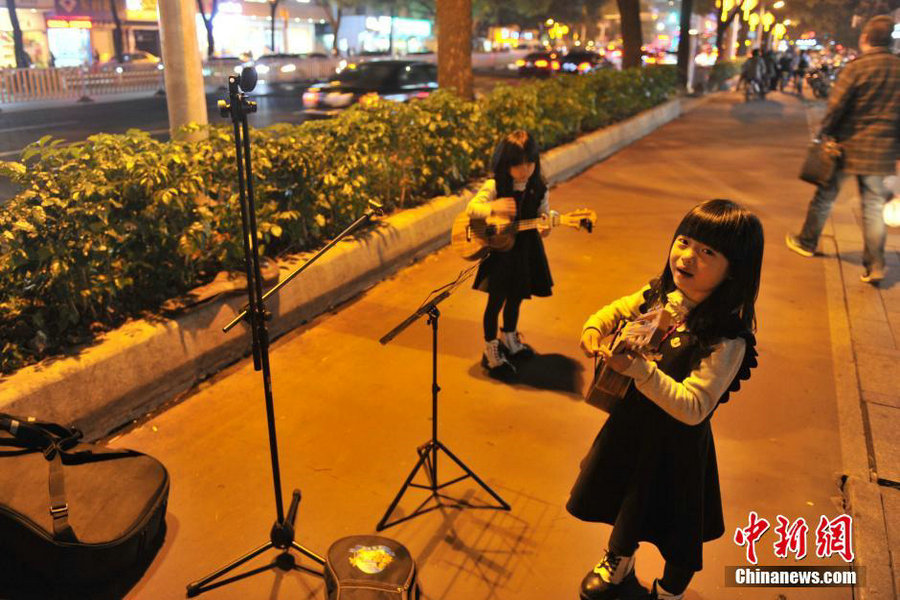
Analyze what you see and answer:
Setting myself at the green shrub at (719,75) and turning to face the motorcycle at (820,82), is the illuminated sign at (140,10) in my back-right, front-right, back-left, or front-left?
back-right

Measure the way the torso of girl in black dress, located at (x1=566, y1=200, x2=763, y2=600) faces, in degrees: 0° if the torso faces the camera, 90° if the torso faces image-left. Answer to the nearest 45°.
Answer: approximately 45°

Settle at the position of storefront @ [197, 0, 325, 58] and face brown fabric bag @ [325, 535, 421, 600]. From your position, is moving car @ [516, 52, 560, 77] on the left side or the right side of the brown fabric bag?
left

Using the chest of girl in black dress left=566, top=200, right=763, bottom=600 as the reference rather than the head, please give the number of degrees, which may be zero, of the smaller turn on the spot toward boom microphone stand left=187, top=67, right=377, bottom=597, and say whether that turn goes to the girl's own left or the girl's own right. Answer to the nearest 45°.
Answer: approximately 45° to the girl's own right

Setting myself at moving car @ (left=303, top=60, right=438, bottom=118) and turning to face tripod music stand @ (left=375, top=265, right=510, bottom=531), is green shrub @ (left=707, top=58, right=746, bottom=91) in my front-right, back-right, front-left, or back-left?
back-left

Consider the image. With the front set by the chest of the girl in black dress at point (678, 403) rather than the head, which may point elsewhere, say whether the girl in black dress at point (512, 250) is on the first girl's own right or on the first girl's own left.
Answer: on the first girl's own right

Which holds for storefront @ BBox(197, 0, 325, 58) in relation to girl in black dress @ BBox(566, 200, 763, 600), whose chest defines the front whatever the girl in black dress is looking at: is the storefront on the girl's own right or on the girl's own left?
on the girl's own right

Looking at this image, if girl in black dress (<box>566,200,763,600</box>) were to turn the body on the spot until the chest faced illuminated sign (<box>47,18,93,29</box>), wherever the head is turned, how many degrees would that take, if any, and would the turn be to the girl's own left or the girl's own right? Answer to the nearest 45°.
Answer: approximately 90° to the girl's own right
